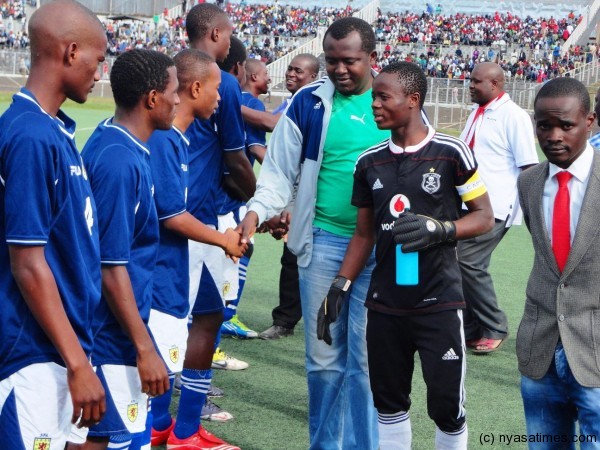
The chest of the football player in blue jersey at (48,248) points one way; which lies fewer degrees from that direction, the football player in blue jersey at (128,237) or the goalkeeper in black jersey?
the goalkeeper in black jersey

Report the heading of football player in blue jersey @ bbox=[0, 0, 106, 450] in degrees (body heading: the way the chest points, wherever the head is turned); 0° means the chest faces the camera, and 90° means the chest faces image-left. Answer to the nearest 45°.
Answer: approximately 270°

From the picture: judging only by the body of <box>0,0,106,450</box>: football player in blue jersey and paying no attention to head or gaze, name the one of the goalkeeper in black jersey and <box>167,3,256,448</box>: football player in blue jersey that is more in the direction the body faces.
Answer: the goalkeeper in black jersey

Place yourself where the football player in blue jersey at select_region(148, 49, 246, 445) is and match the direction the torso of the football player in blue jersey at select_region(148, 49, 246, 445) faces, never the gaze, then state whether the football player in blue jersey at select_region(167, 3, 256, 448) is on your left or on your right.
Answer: on your left

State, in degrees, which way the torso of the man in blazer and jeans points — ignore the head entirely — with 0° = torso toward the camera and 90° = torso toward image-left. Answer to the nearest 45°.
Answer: approximately 0°

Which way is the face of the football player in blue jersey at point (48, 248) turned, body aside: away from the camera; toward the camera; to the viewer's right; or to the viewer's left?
to the viewer's right

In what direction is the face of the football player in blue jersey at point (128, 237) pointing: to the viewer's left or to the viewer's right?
to the viewer's right

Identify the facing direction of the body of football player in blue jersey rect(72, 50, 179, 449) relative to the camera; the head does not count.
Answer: to the viewer's right

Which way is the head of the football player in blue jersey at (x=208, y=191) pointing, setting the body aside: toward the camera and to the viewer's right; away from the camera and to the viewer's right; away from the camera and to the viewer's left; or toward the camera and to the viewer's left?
away from the camera and to the viewer's right

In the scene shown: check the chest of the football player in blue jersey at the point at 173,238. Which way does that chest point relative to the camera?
to the viewer's right
